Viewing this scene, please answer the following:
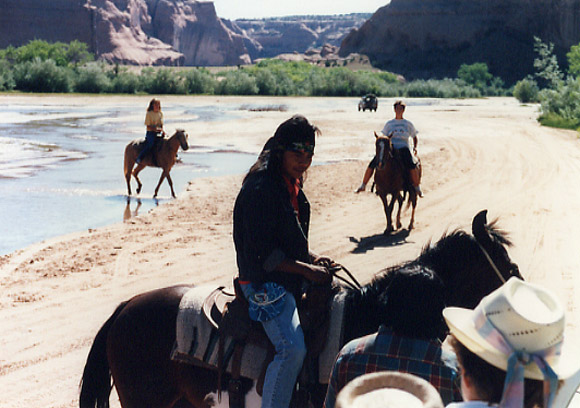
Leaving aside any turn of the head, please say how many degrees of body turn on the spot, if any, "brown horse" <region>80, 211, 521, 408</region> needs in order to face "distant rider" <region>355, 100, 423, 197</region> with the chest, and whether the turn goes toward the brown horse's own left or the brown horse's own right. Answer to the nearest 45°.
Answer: approximately 90° to the brown horse's own left

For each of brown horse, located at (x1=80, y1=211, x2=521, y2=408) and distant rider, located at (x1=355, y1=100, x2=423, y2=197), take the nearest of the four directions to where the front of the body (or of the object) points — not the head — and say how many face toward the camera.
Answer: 1

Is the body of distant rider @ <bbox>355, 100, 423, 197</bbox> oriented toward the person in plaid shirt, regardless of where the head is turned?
yes

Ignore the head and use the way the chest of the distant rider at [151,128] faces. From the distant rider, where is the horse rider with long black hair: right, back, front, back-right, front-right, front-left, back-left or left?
front-right

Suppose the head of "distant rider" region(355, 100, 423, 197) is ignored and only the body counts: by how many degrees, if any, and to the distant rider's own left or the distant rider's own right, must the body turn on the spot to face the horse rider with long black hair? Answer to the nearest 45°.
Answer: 0° — they already face them

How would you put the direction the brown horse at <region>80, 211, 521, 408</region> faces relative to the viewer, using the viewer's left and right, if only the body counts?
facing to the right of the viewer

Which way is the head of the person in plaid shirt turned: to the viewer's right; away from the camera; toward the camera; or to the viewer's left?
away from the camera

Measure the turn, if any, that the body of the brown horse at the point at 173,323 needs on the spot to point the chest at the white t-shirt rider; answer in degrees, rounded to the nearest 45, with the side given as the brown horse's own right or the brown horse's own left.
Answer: approximately 90° to the brown horse's own left

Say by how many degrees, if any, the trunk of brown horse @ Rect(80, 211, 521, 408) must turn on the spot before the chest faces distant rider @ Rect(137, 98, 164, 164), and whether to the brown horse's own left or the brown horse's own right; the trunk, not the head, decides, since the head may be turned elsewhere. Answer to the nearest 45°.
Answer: approximately 90° to the brown horse's own left

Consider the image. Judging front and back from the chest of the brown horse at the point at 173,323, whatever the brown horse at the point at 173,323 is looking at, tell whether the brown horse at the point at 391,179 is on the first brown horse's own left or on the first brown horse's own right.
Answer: on the first brown horse's own left

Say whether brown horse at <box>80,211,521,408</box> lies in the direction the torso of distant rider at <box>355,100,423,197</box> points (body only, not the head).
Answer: yes
